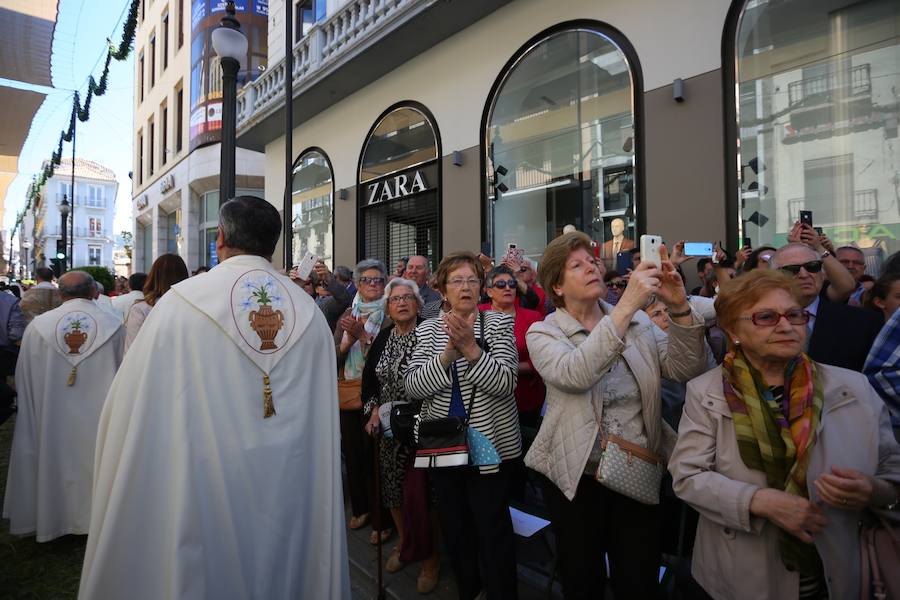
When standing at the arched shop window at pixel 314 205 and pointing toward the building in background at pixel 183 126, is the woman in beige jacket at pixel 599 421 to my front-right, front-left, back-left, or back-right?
back-left

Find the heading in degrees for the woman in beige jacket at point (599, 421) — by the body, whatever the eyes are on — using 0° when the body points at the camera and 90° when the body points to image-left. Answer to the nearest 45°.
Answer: approximately 315°

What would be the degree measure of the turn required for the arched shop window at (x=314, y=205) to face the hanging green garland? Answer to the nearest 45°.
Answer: approximately 90° to its right

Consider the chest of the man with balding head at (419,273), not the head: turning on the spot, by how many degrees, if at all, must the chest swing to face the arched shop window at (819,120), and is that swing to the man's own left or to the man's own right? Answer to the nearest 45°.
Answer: approximately 135° to the man's own left

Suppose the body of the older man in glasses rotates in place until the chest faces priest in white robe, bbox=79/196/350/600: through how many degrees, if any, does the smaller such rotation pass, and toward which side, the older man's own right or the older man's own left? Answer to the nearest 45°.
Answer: approximately 45° to the older man's own right

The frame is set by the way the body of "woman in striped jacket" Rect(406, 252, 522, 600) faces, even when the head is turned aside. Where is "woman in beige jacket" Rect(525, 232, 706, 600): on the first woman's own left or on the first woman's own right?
on the first woman's own left

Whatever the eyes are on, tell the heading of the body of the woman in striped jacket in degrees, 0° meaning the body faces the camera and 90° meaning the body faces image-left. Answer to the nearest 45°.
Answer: approximately 0°

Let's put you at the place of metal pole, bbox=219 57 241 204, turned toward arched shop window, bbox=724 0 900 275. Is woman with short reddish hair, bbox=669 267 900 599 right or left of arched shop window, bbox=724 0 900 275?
right

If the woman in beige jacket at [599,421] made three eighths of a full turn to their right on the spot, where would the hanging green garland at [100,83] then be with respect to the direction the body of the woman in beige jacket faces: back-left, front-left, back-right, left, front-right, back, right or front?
front-right
